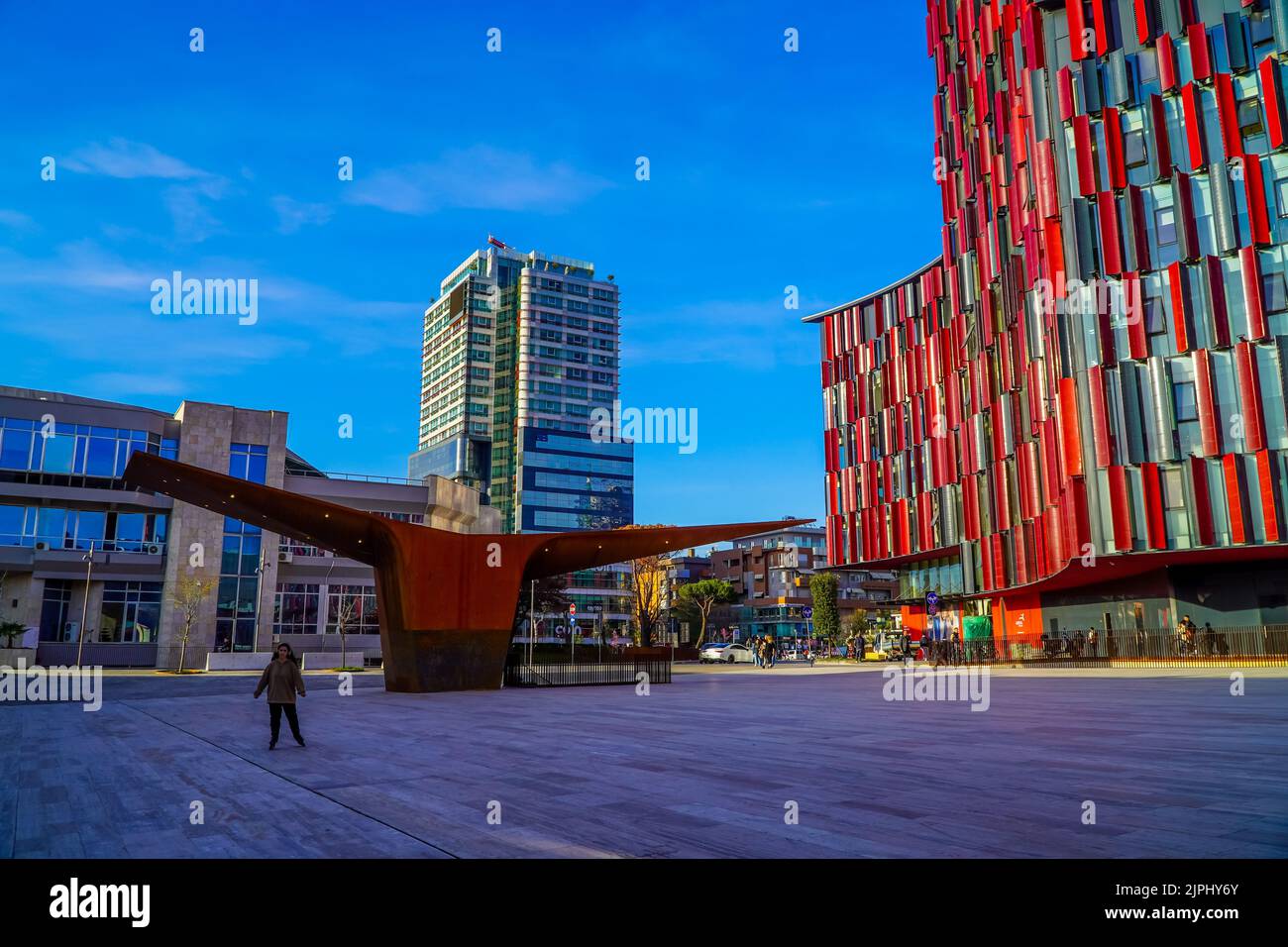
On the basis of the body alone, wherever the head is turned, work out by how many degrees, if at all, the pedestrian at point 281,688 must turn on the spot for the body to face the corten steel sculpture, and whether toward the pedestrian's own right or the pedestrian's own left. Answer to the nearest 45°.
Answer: approximately 180°

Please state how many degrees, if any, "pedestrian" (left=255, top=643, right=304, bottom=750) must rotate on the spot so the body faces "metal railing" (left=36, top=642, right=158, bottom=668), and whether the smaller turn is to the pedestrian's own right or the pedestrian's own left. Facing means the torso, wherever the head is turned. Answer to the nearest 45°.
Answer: approximately 180°

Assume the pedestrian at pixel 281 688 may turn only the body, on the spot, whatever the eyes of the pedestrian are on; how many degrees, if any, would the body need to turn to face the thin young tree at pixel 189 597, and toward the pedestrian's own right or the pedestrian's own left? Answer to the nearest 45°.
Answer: approximately 180°

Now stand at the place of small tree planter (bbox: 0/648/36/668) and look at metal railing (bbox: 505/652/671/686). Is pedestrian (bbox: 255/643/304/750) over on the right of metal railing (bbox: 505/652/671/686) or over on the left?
right

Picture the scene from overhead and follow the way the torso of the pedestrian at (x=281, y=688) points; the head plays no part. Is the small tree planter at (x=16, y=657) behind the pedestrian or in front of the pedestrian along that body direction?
behind

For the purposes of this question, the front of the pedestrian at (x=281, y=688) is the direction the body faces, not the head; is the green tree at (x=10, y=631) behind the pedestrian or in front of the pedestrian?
behind

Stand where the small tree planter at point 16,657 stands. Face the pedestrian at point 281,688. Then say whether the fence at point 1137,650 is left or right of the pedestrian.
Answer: left

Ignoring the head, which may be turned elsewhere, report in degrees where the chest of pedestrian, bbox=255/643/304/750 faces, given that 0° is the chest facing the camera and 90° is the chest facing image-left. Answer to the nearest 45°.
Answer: approximately 0°
